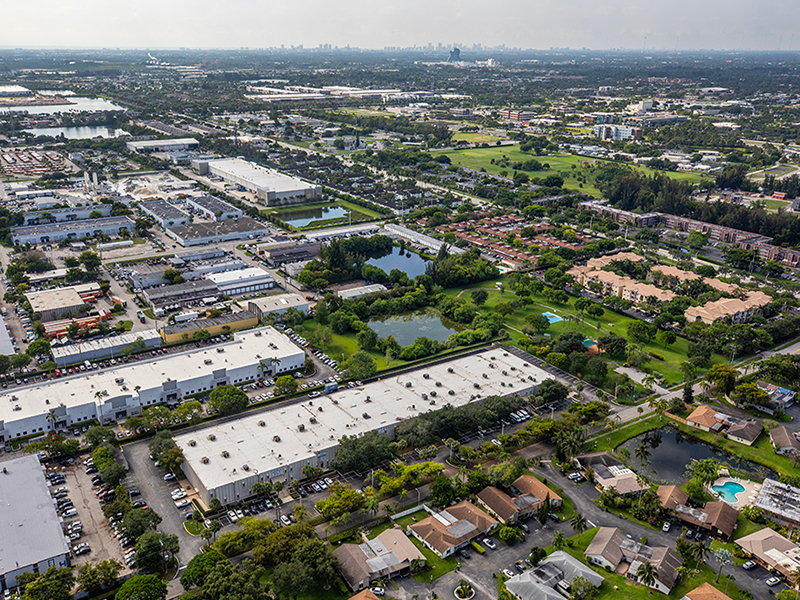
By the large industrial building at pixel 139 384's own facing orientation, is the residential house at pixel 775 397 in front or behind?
in front

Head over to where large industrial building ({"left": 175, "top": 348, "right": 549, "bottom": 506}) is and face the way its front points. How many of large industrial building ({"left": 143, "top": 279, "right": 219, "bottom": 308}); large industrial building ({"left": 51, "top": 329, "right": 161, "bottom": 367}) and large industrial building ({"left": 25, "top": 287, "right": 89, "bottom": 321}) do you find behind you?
3

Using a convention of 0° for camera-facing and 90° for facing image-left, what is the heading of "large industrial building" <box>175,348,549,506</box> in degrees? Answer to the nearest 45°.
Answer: approximately 315°

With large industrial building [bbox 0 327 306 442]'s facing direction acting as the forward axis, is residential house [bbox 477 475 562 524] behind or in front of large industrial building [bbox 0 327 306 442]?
in front

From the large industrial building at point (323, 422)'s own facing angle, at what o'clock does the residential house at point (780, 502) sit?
The residential house is roughly at 11 o'clock from the large industrial building.

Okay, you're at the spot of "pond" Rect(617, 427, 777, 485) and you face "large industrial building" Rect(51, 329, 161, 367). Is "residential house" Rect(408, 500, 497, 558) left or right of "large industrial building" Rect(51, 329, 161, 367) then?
left

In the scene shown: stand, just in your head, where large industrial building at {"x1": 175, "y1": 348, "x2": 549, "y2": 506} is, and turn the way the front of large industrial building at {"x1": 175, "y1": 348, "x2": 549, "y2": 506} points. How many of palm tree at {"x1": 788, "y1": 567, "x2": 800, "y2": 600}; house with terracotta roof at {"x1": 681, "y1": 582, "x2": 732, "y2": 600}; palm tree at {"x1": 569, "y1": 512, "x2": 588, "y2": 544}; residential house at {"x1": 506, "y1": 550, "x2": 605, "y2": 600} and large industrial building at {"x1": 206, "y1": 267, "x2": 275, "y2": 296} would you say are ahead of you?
4

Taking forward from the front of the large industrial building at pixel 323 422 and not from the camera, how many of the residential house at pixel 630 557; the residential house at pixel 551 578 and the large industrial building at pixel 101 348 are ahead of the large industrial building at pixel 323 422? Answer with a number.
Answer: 2

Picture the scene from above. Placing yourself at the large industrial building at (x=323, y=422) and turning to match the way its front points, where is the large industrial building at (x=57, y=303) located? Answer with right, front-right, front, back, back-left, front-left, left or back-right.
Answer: back

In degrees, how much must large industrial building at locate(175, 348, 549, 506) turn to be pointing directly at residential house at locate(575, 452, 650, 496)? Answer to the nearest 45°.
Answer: approximately 45° to its left

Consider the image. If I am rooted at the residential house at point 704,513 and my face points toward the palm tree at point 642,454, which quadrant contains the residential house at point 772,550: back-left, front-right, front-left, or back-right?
back-right

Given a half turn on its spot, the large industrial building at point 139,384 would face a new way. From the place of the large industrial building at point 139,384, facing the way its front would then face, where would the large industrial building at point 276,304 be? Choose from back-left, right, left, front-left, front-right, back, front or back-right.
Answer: right

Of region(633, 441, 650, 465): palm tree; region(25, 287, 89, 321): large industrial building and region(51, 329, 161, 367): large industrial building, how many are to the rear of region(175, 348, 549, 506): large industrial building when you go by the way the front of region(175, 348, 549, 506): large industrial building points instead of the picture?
2

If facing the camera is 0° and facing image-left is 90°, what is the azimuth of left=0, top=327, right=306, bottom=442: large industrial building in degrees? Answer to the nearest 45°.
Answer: approximately 315°
